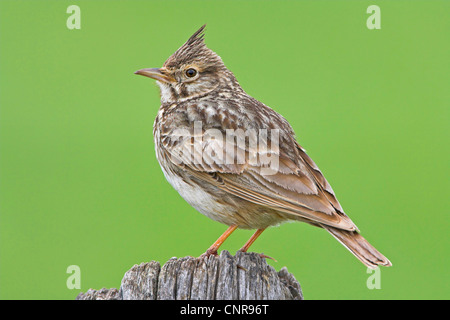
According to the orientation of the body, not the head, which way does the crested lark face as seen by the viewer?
to the viewer's left
